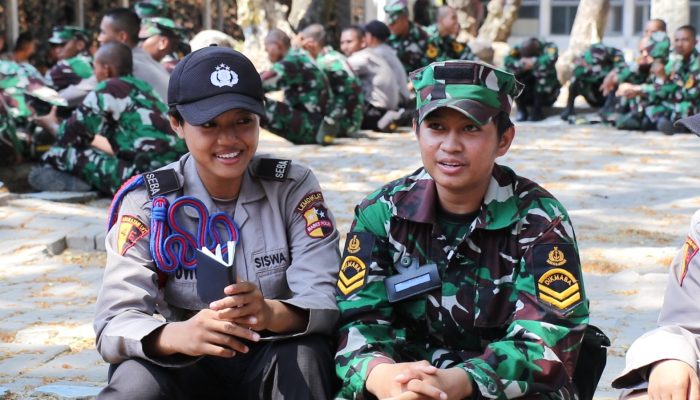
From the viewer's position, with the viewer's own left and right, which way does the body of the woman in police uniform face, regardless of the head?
facing the viewer

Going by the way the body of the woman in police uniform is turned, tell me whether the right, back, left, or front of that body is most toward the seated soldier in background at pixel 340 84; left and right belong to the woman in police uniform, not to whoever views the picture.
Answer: back

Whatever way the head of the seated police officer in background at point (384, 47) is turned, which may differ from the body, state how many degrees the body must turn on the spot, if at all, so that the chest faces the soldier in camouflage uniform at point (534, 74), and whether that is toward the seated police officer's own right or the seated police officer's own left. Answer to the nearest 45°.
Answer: approximately 135° to the seated police officer's own right

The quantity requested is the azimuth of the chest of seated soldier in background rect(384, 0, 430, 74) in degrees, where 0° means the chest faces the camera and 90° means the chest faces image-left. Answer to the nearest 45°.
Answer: approximately 45°

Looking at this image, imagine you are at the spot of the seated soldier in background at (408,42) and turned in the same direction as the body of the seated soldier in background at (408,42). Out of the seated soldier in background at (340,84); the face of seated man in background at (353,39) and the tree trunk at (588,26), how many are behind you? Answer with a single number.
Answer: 1

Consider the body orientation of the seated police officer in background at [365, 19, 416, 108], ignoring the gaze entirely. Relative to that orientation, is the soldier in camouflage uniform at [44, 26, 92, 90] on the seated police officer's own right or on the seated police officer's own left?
on the seated police officer's own left

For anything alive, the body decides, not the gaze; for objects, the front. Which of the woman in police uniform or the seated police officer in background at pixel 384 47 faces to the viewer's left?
the seated police officer in background

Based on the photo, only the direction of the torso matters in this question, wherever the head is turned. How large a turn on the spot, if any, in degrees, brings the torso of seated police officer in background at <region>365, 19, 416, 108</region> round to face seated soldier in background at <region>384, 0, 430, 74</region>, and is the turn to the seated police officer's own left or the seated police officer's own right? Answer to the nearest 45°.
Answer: approximately 90° to the seated police officer's own right

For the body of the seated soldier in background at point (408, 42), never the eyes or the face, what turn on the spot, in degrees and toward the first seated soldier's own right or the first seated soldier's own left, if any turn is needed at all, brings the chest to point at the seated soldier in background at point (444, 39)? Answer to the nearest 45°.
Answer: approximately 135° to the first seated soldier's own left

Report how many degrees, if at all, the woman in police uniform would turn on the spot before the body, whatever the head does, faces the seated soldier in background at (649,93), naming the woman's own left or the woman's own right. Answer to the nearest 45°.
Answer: approximately 135° to the woman's own left

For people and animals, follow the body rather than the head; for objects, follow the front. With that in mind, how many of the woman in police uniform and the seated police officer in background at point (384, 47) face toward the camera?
1
